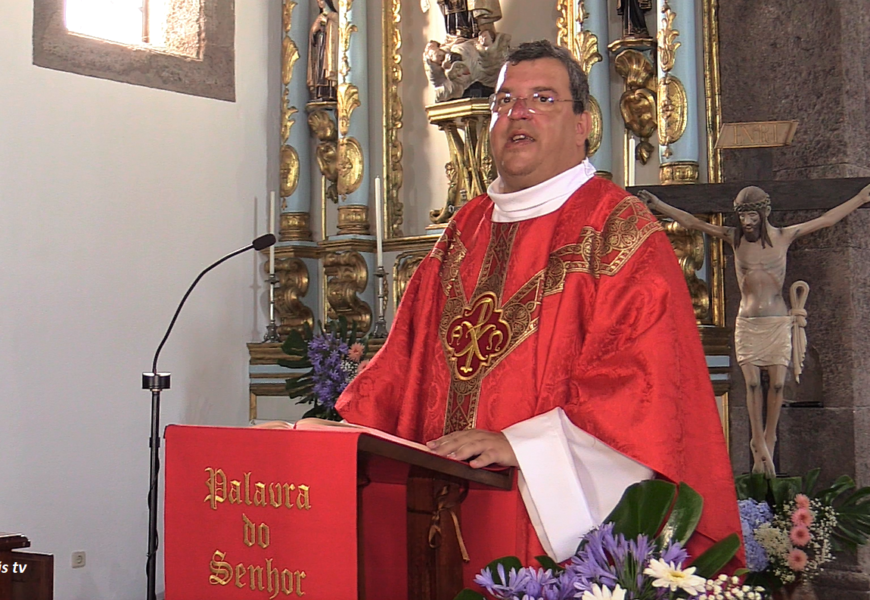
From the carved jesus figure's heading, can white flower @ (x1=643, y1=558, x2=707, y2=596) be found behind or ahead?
ahead

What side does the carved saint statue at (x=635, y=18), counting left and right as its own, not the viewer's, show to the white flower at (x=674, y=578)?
front

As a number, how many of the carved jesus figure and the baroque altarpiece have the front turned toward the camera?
2

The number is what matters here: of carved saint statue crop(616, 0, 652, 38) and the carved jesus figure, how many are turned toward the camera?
2

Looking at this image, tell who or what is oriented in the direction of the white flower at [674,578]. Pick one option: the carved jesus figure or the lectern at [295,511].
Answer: the carved jesus figure

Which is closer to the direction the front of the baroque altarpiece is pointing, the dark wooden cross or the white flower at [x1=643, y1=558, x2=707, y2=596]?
the white flower
